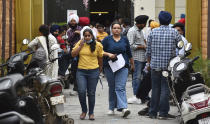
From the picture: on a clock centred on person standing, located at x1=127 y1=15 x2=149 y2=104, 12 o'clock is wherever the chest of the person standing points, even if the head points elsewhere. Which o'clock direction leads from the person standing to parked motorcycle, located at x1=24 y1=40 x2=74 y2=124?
The parked motorcycle is roughly at 2 o'clock from the person standing.

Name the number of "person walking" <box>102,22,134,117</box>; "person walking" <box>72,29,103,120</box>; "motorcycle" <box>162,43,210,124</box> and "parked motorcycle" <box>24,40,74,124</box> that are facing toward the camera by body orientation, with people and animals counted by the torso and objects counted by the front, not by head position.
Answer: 2

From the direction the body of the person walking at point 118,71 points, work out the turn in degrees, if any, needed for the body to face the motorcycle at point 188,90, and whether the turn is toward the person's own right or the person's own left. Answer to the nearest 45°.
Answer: approximately 45° to the person's own left

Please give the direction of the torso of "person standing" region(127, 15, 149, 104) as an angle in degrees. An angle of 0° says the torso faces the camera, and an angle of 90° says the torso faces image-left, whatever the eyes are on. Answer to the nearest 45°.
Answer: approximately 315°

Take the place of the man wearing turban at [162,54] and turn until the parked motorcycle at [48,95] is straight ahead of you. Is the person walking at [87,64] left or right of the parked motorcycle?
right

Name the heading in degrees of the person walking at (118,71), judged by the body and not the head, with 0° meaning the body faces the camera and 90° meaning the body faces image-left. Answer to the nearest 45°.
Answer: approximately 0°

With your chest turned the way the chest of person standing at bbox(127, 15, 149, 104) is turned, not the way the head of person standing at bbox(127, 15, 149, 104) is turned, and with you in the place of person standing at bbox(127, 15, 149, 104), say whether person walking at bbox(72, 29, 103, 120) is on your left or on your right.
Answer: on your right

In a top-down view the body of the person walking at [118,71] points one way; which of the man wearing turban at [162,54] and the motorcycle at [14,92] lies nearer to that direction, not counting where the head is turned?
the motorcycle
